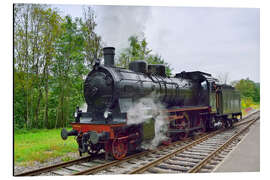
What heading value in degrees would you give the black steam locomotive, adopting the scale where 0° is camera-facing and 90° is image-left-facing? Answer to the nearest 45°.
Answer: approximately 45°
